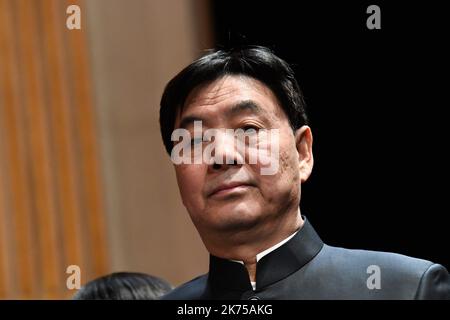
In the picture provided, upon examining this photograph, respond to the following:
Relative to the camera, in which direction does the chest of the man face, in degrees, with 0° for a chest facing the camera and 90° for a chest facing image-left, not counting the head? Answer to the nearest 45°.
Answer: approximately 45°

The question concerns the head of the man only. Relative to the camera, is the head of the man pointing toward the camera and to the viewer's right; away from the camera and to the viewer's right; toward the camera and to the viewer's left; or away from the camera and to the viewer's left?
toward the camera and to the viewer's left
